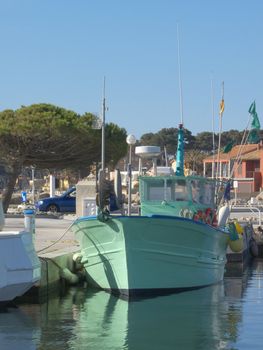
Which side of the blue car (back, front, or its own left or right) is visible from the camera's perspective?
left

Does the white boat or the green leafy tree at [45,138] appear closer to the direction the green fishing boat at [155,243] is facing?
the white boat

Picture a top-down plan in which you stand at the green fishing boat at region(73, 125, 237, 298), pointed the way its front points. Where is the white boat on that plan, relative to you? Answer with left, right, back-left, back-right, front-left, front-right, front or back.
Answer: front

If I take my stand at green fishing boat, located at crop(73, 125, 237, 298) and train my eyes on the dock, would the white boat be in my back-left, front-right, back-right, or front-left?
front-left

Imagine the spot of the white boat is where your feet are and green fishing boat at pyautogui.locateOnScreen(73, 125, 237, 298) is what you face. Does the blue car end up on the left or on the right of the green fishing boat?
left

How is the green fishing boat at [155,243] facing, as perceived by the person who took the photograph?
facing the viewer and to the left of the viewer

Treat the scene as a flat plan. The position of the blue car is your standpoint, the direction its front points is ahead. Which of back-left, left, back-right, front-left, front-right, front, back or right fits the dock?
left

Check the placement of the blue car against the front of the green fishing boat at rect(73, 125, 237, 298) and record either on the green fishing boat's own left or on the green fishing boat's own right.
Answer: on the green fishing boat's own right

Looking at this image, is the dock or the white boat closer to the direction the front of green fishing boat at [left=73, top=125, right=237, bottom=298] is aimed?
the white boat
